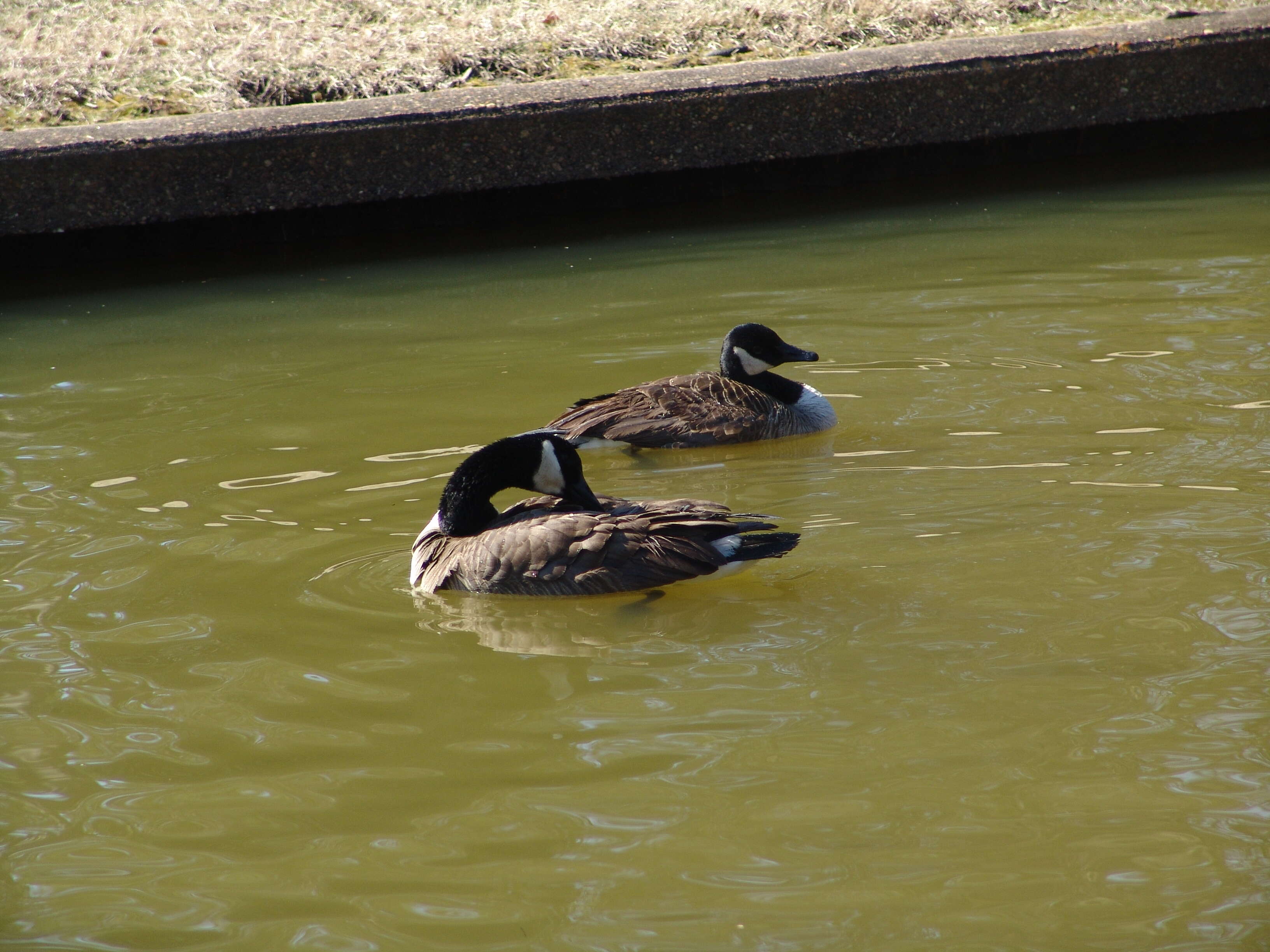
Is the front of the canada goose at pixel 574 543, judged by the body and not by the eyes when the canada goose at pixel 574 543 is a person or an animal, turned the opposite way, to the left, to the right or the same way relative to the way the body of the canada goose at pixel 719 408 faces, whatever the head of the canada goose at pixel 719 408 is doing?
the opposite way

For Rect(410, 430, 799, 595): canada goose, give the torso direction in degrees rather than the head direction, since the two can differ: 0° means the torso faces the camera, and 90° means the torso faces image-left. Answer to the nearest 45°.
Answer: approximately 90°

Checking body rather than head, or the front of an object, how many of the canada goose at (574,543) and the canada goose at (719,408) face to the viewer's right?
1

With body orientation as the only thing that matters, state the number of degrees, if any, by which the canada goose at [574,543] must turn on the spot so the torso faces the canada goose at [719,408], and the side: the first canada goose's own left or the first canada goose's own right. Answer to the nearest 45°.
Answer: approximately 90° to the first canada goose's own right

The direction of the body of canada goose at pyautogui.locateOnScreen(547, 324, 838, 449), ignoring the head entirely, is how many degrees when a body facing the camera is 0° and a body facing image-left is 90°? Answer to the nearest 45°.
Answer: approximately 270°

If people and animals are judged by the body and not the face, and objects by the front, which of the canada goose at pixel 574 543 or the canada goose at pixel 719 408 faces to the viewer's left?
the canada goose at pixel 574 543

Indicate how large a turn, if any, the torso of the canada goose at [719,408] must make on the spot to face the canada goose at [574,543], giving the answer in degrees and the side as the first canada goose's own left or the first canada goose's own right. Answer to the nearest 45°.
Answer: approximately 90° to the first canada goose's own right
